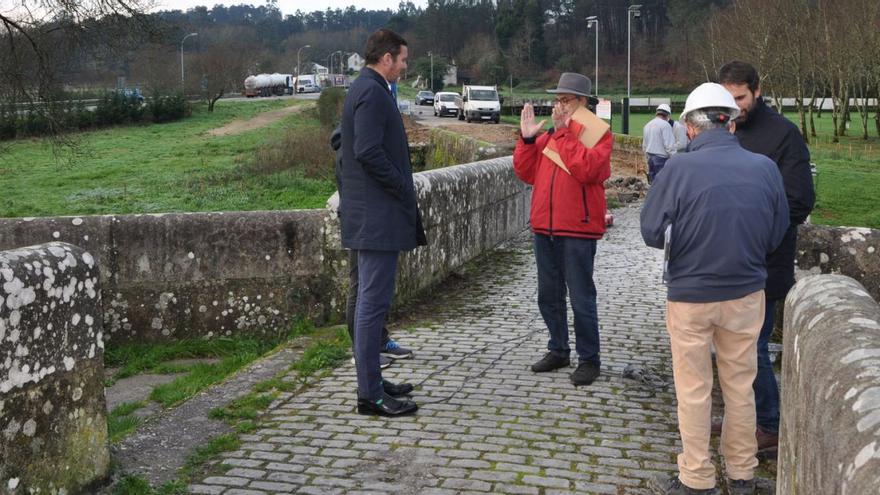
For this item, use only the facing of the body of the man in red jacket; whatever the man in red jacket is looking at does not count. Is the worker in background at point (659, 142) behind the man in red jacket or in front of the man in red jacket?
behind

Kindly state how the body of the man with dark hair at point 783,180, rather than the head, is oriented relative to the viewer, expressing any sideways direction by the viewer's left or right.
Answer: facing the viewer and to the left of the viewer

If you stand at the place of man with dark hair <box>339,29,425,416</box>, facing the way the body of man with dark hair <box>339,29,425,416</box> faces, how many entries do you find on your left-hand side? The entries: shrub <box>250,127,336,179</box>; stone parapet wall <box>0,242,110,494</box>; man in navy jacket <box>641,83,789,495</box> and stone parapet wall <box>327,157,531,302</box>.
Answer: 2

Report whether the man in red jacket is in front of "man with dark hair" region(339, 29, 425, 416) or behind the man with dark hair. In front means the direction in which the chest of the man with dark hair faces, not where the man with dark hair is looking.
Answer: in front

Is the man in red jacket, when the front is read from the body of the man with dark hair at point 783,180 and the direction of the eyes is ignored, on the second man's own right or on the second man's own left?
on the second man's own right

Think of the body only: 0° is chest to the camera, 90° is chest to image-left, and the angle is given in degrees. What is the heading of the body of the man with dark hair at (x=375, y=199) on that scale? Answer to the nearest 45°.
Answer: approximately 270°

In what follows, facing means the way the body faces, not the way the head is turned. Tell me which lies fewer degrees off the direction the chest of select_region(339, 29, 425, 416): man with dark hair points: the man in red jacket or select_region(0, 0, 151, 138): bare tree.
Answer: the man in red jacket

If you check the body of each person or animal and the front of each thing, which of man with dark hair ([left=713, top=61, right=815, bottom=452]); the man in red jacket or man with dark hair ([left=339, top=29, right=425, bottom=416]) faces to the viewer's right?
man with dark hair ([left=339, top=29, right=425, bottom=416])

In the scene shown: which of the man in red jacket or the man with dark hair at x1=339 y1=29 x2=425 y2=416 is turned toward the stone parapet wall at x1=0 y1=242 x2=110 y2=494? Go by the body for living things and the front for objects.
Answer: the man in red jacket

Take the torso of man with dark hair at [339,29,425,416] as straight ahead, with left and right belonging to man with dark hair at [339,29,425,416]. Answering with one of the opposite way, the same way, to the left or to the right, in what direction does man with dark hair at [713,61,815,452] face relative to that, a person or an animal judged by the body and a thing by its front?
the opposite way

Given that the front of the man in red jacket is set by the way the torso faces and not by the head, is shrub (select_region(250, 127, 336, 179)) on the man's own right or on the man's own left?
on the man's own right

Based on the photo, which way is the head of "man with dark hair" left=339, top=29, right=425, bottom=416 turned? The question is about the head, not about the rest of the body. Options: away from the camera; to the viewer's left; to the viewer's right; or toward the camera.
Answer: to the viewer's right

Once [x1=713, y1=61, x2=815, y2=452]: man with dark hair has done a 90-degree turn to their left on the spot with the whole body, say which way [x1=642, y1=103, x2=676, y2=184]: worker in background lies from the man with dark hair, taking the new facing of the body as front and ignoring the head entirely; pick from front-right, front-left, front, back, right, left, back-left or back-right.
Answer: back-left

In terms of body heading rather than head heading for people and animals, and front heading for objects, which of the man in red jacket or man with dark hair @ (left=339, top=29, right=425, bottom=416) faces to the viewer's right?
the man with dark hair

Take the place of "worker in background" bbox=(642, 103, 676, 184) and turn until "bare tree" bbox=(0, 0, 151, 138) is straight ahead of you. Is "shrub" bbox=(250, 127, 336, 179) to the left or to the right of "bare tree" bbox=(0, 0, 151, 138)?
right
